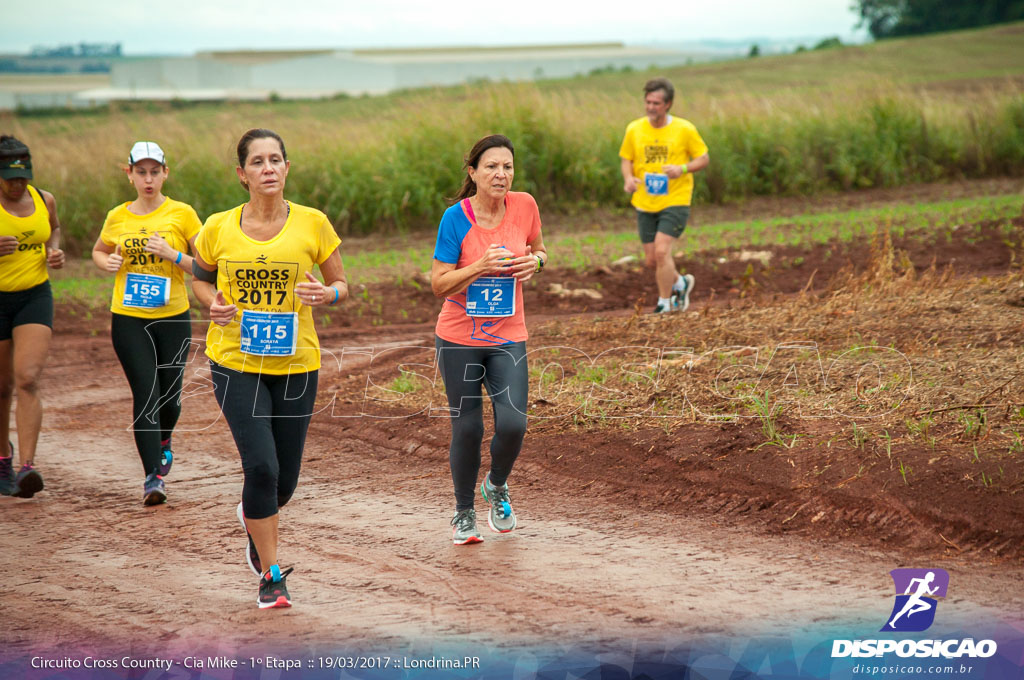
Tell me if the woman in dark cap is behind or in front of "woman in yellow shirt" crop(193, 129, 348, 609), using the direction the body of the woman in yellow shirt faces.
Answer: behind

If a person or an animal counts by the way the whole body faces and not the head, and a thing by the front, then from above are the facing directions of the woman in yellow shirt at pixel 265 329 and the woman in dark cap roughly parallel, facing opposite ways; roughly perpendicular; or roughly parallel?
roughly parallel

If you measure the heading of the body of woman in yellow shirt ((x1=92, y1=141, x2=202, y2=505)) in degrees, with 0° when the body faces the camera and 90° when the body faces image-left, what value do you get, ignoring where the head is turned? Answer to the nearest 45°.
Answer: approximately 0°

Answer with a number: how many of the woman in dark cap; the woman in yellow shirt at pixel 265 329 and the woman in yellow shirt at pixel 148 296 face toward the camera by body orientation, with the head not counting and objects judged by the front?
3

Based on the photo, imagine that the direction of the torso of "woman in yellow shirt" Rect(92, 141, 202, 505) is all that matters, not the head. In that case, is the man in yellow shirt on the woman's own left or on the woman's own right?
on the woman's own left

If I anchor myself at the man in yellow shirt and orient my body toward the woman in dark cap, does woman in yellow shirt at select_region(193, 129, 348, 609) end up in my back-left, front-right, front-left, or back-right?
front-left

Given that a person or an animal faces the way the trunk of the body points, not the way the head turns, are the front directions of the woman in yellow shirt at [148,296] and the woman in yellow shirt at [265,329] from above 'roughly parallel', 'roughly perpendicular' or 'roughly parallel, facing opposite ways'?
roughly parallel

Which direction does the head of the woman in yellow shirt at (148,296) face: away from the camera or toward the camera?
toward the camera

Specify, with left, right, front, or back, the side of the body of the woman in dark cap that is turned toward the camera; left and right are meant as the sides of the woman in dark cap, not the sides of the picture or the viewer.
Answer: front

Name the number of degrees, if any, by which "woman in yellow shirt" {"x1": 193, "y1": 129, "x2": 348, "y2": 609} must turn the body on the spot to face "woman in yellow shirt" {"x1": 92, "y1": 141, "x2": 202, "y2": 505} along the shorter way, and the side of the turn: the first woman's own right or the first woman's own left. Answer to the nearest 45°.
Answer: approximately 180°

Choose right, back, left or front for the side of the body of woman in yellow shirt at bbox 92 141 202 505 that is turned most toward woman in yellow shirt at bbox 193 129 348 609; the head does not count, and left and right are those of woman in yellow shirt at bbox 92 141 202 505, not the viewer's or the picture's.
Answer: front
